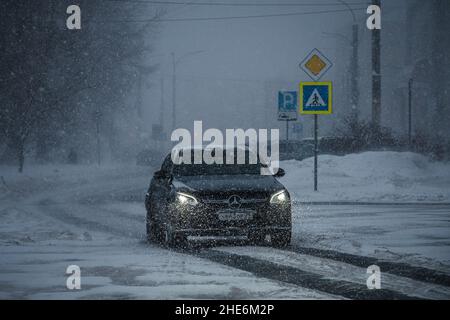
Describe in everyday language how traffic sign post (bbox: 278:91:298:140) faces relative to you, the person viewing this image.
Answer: facing the viewer

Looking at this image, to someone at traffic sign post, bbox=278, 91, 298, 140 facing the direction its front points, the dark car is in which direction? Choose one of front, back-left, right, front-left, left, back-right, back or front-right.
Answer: front

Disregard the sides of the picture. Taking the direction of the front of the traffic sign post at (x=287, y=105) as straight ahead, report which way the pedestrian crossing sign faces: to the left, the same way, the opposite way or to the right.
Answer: the same way

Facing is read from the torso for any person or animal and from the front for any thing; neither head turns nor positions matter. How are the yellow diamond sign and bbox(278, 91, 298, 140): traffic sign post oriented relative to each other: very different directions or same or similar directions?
same or similar directions

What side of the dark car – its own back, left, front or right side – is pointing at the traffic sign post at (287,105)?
back

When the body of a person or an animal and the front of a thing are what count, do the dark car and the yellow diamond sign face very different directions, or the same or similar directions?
same or similar directions

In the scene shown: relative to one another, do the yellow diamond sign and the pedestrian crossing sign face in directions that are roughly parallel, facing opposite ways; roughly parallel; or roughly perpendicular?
roughly parallel

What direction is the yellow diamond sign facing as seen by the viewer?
toward the camera

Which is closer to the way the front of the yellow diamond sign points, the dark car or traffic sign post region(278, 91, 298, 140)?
the dark car

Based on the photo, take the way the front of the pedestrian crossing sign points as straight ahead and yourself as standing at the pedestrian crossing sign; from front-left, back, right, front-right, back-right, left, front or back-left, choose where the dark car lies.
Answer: front

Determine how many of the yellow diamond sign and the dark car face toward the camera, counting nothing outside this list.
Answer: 2

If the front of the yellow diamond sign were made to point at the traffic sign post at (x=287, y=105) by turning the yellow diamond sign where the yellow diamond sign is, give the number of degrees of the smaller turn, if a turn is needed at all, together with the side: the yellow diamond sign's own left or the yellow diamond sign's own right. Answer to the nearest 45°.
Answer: approximately 180°

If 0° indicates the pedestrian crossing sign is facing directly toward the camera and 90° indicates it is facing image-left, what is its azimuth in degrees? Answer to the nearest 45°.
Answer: approximately 0°

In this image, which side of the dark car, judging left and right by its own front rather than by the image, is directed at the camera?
front
